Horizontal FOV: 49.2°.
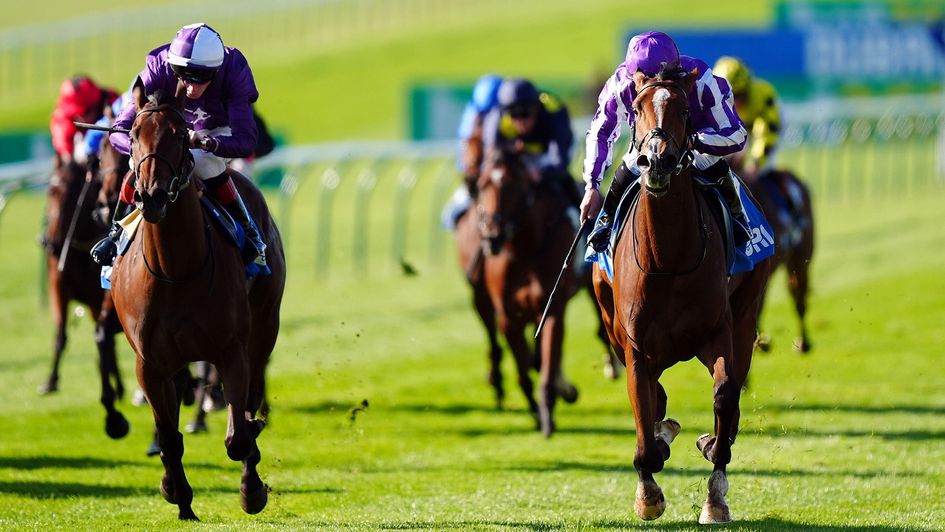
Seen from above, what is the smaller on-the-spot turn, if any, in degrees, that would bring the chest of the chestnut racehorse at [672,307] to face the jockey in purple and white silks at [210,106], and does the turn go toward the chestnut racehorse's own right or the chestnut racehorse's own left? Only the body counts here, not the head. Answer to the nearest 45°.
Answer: approximately 90° to the chestnut racehorse's own right

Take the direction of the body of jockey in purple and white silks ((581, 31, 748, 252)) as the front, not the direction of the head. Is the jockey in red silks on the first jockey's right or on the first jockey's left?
on the first jockey's right

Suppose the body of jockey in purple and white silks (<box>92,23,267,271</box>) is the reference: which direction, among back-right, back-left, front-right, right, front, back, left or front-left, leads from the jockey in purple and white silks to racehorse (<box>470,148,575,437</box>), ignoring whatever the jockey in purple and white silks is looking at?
back-left

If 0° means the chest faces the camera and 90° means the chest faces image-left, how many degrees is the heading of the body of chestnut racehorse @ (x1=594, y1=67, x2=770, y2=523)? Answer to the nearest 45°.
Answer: approximately 0°

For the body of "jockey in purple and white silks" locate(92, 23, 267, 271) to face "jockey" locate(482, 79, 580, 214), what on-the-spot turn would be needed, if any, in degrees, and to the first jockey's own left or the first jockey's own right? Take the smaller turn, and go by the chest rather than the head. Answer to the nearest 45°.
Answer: approximately 135° to the first jockey's own left

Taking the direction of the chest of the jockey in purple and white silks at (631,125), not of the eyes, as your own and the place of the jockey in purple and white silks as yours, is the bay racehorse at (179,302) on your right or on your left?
on your right

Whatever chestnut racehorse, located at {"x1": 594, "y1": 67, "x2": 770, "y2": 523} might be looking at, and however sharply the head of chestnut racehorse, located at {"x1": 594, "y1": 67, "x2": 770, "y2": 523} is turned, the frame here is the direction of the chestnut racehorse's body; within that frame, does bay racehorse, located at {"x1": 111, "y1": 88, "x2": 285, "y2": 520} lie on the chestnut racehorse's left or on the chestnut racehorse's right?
on the chestnut racehorse's right
